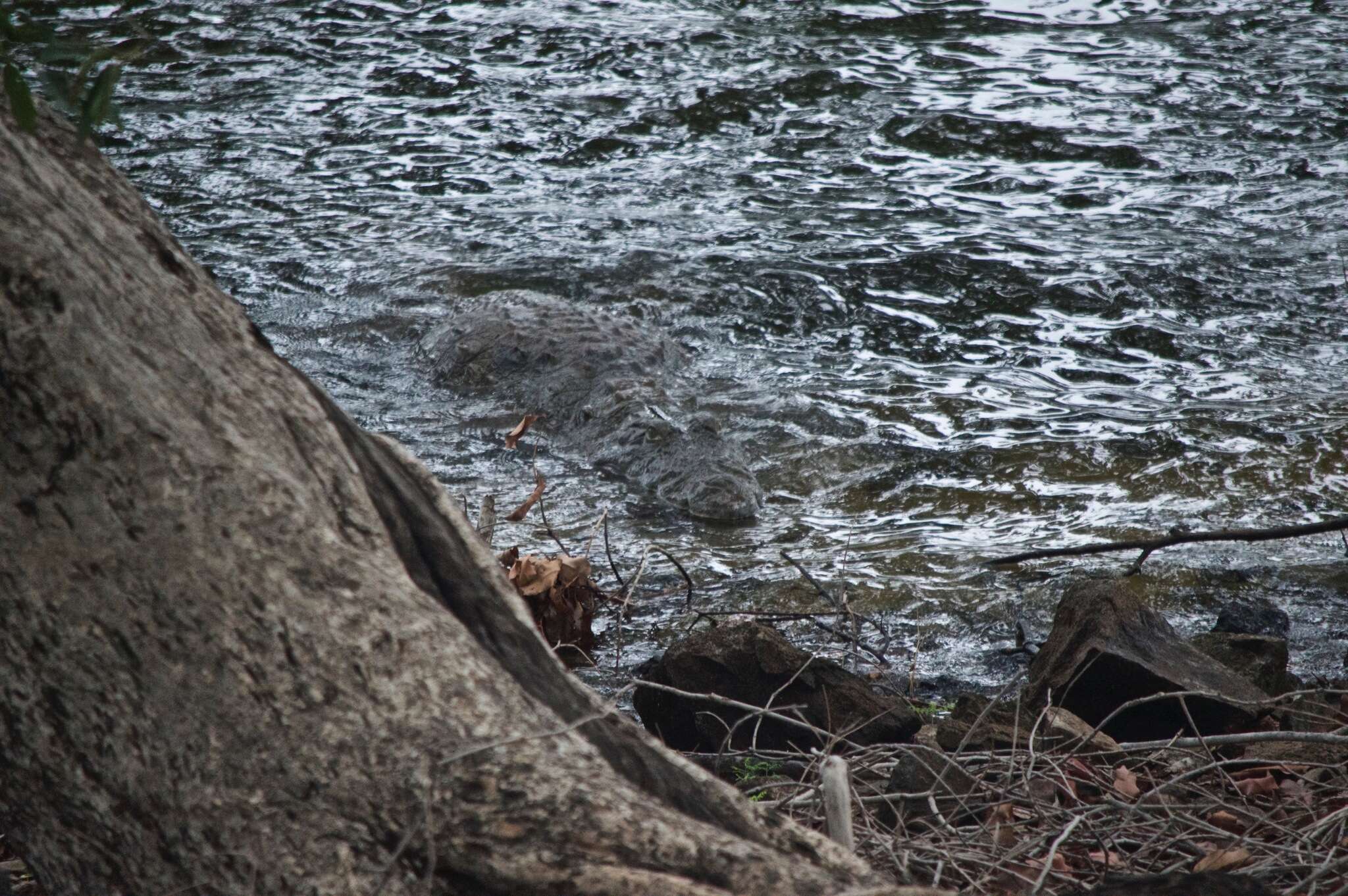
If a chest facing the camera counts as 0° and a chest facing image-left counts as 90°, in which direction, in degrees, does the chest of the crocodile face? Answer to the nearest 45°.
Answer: approximately 315°

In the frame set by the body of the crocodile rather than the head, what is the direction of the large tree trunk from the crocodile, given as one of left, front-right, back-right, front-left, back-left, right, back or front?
front-right

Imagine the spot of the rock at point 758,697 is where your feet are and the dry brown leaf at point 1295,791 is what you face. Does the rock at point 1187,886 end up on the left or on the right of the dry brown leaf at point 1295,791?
right

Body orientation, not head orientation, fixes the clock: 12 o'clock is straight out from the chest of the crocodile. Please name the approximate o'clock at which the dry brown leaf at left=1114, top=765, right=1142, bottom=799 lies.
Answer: The dry brown leaf is roughly at 1 o'clock from the crocodile.

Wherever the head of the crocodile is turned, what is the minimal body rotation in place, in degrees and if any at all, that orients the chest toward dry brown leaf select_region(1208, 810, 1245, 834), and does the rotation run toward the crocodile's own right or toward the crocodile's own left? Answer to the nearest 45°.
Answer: approximately 45° to the crocodile's own right

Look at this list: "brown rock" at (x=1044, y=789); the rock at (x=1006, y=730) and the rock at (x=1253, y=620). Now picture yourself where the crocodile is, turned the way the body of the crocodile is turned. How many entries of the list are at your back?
0

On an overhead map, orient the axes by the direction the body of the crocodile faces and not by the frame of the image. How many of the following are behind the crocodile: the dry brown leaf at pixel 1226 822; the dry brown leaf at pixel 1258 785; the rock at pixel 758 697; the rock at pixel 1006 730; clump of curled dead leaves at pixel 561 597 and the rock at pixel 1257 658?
0

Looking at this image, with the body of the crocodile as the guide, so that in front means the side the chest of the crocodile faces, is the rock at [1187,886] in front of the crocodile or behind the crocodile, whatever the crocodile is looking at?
in front

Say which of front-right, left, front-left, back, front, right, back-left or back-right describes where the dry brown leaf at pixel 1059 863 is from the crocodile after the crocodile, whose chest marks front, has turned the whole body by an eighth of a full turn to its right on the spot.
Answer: front

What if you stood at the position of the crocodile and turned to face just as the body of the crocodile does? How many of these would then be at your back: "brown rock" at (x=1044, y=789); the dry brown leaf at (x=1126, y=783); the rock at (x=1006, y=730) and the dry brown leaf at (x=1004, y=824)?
0

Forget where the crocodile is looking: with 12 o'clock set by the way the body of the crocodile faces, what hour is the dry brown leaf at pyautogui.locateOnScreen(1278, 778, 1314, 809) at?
The dry brown leaf is roughly at 1 o'clock from the crocodile.

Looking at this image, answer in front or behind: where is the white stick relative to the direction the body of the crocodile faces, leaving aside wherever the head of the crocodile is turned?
in front

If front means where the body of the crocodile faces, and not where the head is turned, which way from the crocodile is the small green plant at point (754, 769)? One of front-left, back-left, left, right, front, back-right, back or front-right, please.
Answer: front-right

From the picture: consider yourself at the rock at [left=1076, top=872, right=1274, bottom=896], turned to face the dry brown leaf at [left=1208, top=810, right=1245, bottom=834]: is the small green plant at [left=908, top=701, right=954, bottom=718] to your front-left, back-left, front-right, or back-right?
front-left

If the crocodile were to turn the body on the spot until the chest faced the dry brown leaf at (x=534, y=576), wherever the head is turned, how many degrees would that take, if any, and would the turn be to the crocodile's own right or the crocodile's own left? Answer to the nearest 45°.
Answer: approximately 45° to the crocodile's own right

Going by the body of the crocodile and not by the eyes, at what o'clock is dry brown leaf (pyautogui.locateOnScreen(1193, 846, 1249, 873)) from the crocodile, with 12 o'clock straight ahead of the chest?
The dry brown leaf is roughly at 1 o'clock from the crocodile.

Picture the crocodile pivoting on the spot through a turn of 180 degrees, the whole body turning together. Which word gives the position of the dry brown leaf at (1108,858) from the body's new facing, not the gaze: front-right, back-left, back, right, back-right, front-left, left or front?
back-left
